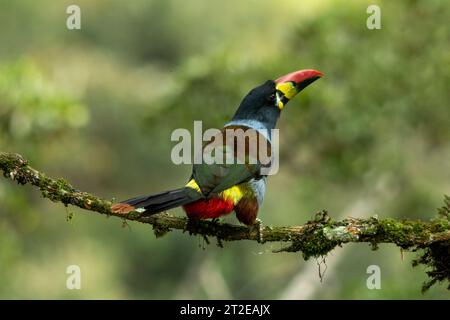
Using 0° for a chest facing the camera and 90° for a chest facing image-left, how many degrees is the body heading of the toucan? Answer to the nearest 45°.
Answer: approximately 270°
